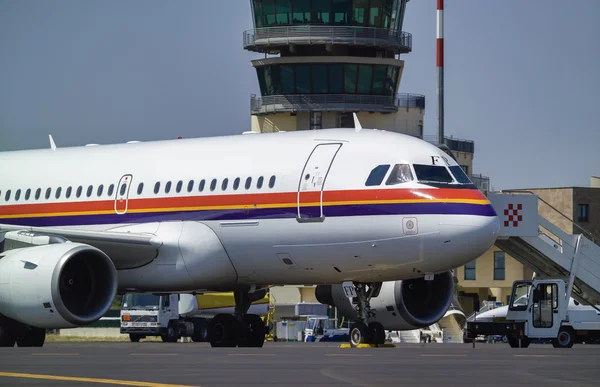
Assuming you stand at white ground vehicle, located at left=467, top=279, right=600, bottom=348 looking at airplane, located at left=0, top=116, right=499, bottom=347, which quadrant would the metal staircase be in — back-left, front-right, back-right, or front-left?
back-right

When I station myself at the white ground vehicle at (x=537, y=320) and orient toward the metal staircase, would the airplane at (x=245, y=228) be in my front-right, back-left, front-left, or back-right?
back-left

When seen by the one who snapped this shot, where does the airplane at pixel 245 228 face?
facing the viewer and to the right of the viewer

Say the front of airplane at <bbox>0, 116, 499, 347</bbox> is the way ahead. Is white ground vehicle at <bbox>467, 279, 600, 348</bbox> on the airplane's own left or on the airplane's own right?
on the airplane's own left
